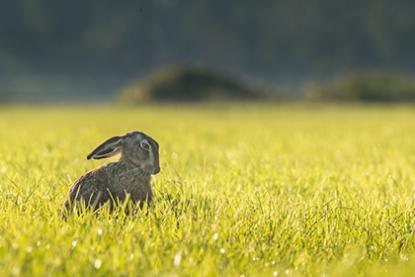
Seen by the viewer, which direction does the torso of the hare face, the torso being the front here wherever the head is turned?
to the viewer's right
